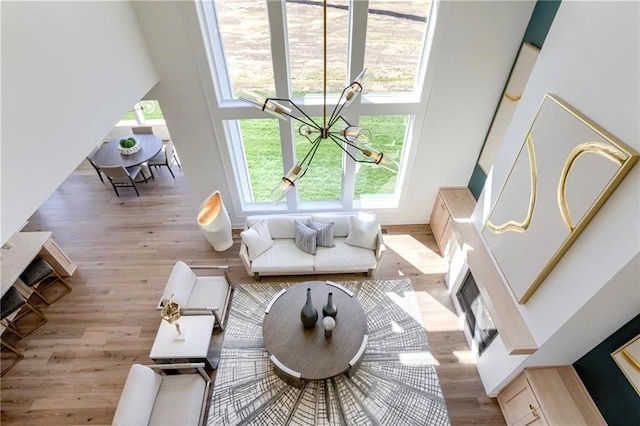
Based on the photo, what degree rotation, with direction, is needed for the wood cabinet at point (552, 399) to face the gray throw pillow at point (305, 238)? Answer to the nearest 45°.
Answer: approximately 45° to its right

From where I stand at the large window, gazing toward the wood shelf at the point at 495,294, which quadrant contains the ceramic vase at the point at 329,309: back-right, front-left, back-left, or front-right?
front-right

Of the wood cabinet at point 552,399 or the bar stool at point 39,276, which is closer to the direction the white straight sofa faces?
the wood cabinet

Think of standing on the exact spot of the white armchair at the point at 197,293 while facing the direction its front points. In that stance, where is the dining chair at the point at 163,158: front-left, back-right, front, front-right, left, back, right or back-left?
left

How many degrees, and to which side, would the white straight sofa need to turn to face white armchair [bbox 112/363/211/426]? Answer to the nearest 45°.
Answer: approximately 45° to its right

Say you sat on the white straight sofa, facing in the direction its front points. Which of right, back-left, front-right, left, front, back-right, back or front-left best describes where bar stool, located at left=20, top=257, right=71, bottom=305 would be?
right

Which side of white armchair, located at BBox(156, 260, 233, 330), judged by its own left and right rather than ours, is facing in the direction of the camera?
right

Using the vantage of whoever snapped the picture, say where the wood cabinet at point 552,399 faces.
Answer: facing the viewer and to the left of the viewer

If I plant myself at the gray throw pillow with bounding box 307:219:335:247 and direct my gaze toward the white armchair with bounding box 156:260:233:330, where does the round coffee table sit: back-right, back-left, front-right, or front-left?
front-left

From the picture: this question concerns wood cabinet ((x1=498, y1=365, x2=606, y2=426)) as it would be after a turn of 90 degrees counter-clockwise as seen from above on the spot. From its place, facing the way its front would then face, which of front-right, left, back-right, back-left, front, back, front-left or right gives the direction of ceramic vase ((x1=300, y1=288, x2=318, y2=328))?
right

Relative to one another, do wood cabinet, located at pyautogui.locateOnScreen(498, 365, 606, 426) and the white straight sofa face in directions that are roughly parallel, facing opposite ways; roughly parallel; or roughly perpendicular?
roughly perpendicular

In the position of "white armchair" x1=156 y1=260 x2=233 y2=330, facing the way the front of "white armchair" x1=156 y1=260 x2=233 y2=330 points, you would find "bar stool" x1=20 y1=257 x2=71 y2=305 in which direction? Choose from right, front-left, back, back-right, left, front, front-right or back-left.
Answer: back-left

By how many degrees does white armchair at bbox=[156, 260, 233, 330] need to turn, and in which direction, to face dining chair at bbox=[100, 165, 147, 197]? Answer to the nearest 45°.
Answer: approximately 90° to its left

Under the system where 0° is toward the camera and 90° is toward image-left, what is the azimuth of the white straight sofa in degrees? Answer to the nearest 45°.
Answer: approximately 0°

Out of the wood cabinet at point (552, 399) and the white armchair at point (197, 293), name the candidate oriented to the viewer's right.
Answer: the white armchair

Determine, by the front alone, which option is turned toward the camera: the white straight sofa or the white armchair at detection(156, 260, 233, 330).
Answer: the white straight sofa

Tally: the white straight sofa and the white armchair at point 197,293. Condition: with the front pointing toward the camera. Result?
1

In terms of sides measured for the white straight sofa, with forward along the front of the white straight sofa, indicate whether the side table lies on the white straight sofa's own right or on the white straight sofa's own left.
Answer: on the white straight sofa's own right

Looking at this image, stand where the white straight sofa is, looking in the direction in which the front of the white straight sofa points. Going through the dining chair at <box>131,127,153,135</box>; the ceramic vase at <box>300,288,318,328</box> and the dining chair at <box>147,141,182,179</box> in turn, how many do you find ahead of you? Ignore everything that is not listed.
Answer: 1

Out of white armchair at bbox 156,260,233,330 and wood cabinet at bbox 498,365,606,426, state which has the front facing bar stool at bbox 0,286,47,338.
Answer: the wood cabinet
